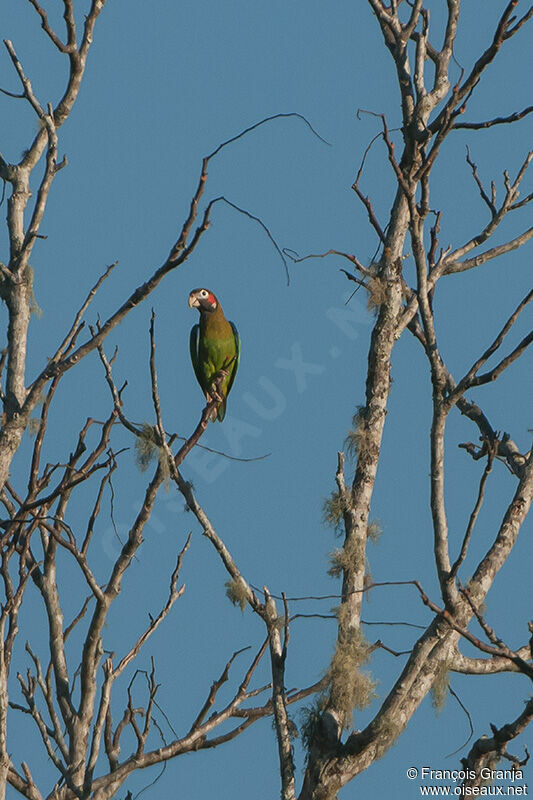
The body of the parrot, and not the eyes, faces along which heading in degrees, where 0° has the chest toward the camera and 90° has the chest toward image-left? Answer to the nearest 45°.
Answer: approximately 45°
